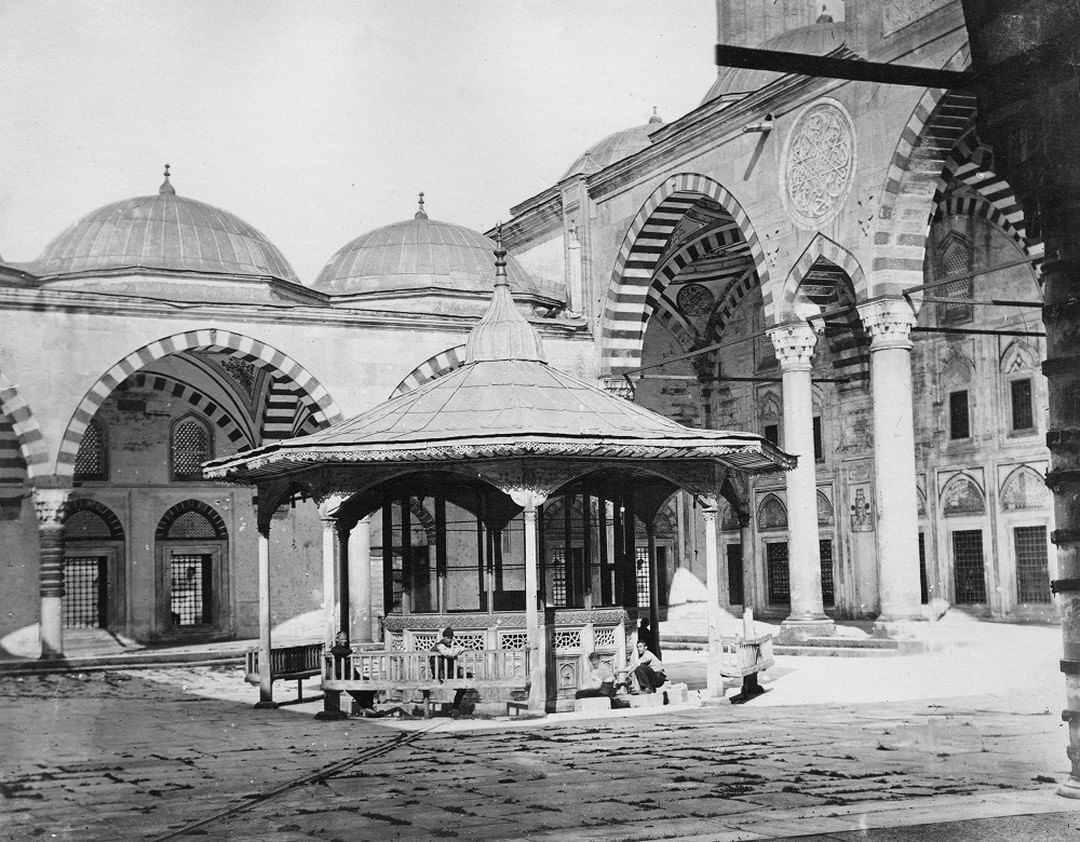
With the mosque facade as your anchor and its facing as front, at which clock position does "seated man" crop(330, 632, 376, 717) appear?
The seated man is roughly at 11 o'clock from the mosque facade.

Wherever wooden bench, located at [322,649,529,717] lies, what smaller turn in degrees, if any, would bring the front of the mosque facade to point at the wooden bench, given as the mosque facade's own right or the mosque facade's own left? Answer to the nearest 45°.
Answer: approximately 45° to the mosque facade's own left

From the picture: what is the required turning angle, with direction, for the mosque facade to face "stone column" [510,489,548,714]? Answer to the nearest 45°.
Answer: approximately 45° to its left

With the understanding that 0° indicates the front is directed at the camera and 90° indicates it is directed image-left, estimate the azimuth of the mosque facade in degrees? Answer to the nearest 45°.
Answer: approximately 45°

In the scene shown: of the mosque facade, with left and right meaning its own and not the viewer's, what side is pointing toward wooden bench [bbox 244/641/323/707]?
front
